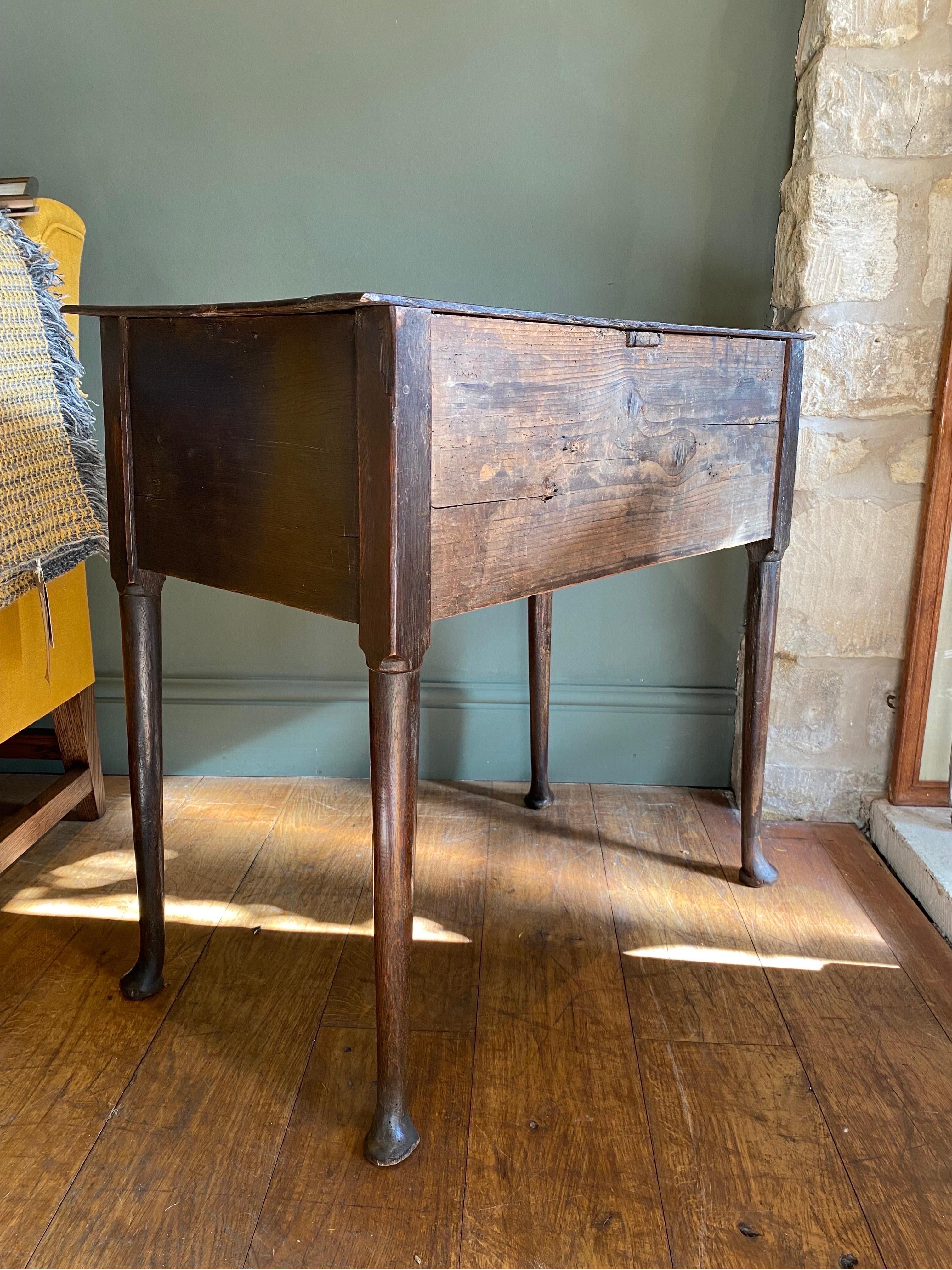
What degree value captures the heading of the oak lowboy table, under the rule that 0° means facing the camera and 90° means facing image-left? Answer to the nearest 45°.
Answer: approximately 135°

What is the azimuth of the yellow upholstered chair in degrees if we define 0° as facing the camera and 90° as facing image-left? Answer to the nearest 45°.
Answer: approximately 45°

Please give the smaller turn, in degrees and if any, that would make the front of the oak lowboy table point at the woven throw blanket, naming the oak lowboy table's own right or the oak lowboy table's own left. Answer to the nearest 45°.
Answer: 0° — it already faces it

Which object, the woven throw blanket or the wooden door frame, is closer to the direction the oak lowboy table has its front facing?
the woven throw blanket

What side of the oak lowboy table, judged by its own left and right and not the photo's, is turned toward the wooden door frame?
right

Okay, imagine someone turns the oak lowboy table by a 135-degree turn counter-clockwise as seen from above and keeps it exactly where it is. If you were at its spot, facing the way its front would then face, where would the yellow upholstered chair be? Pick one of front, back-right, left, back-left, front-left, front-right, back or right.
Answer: back-right
